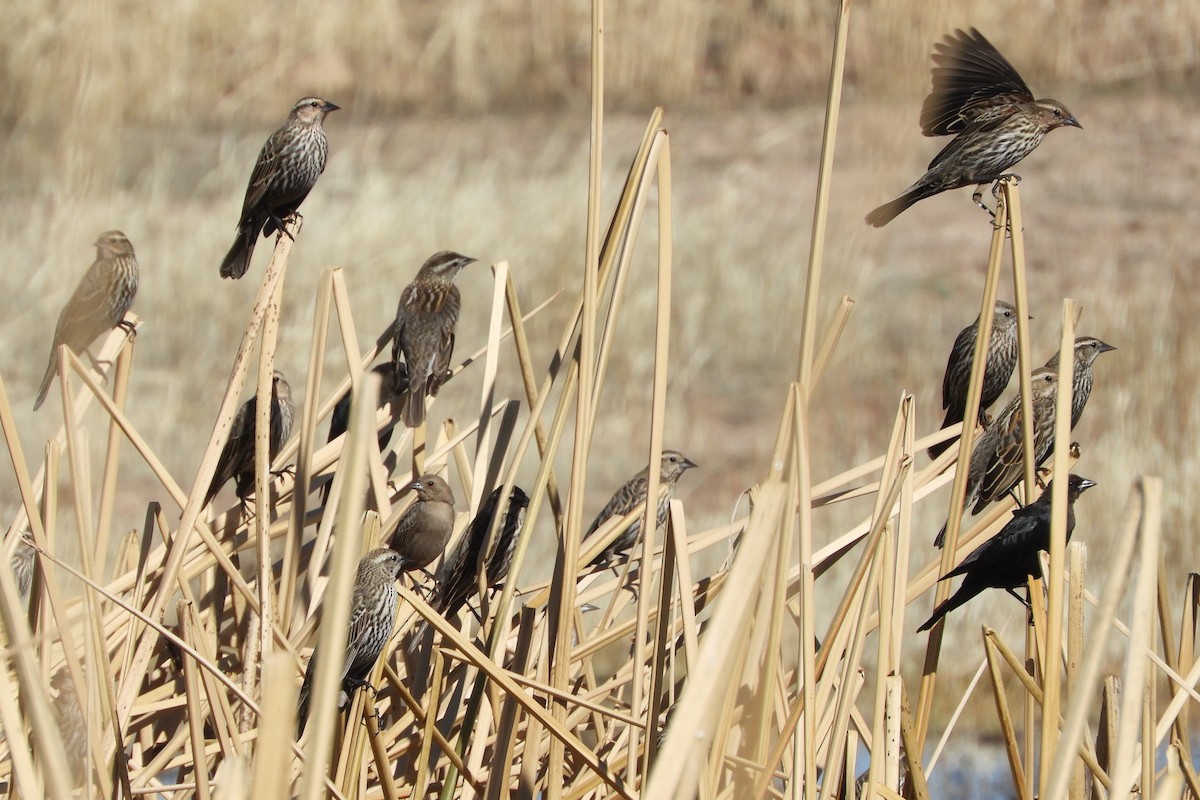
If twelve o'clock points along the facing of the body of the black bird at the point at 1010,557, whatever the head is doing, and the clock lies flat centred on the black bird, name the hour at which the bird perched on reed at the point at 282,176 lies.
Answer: The bird perched on reed is roughly at 7 o'clock from the black bird.

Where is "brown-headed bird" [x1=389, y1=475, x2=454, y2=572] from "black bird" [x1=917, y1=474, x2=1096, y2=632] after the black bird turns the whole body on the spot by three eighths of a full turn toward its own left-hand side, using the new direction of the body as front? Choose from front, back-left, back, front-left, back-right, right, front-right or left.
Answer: front-left

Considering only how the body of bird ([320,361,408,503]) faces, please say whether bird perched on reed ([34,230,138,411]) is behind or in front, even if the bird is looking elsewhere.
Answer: behind

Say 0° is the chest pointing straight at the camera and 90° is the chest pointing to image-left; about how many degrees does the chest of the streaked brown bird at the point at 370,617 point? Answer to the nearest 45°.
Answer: approximately 270°

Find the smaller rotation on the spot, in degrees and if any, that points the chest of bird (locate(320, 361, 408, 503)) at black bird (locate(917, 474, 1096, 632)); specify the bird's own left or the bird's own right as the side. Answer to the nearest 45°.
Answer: approximately 45° to the bird's own right

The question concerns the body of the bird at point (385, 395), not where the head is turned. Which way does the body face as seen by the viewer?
to the viewer's right

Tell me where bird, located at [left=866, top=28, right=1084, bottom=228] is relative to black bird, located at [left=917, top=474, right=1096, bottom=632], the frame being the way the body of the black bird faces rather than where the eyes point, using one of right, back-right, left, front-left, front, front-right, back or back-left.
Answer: left

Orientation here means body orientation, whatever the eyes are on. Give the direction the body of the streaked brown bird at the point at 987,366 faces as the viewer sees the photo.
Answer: to the viewer's right

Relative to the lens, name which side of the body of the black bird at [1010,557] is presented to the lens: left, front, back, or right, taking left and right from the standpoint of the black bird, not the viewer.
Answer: right

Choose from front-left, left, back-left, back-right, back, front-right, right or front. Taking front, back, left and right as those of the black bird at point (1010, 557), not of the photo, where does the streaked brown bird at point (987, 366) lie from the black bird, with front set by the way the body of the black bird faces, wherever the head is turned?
left

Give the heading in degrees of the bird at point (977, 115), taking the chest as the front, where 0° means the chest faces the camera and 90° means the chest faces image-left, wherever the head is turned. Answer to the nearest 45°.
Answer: approximately 270°

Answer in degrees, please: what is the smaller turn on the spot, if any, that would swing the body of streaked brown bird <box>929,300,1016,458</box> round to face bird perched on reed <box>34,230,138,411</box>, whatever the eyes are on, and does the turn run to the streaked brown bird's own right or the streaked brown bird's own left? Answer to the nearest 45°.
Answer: approximately 135° to the streaked brown bird's own right

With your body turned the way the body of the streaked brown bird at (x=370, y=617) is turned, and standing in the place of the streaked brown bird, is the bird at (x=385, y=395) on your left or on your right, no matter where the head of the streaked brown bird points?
on your left

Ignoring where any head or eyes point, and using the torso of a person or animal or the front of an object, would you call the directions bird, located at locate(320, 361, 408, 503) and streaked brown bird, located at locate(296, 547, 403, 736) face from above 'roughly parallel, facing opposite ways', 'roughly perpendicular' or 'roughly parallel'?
roughly parallel

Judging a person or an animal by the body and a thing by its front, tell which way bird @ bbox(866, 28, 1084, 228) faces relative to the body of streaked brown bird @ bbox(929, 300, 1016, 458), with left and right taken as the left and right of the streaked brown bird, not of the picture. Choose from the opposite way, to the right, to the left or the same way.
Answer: the same way
